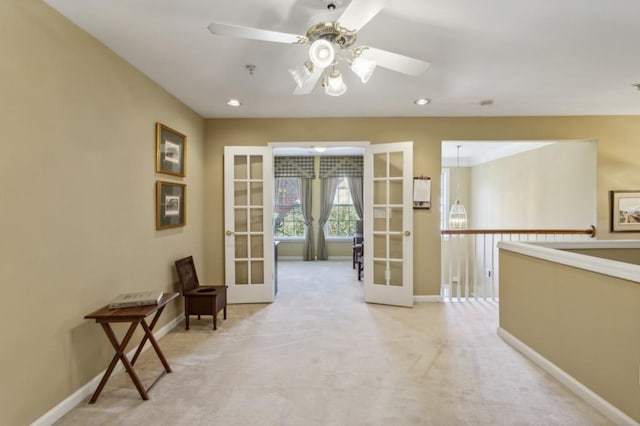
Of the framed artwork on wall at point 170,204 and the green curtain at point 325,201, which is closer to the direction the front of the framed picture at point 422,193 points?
the framed artwork on wall

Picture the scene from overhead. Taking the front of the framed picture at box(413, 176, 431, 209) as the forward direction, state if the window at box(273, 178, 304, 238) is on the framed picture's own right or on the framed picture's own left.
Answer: on the framed picture's own right

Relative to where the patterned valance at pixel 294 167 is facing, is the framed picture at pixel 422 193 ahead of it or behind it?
ahead

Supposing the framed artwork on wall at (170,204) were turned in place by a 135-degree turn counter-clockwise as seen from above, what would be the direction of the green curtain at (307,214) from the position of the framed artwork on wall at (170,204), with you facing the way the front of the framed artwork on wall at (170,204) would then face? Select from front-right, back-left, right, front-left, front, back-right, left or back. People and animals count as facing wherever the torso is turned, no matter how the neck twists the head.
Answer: front-right

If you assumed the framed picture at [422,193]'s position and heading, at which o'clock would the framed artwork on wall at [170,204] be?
The framed artwork on wall is roughly at 2 o'clock from the framed picture.

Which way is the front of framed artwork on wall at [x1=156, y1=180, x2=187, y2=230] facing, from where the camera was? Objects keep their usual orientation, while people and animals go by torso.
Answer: facing the viewer and to the right of the viewer

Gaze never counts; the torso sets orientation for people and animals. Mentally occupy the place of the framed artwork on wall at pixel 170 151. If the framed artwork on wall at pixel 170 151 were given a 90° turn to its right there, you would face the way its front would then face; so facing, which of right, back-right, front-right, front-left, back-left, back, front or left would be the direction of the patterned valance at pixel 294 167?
back

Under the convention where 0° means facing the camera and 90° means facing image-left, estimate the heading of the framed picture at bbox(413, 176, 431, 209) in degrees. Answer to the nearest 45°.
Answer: approximately 0°

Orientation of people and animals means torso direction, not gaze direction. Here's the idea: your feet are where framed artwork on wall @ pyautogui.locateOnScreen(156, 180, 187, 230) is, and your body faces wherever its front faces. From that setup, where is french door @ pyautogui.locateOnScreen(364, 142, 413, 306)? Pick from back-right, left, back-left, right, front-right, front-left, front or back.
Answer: front-left

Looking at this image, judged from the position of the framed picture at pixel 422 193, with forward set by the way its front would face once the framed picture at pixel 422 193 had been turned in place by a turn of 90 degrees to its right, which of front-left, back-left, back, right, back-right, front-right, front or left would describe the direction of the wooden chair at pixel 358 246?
front-right

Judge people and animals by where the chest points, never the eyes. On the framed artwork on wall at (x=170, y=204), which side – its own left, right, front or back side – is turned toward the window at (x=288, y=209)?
left

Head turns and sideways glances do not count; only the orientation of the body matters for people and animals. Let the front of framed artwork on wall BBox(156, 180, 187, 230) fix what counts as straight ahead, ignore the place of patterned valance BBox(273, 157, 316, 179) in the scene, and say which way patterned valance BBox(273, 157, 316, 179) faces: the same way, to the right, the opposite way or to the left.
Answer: to the right

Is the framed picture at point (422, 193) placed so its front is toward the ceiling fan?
yes
